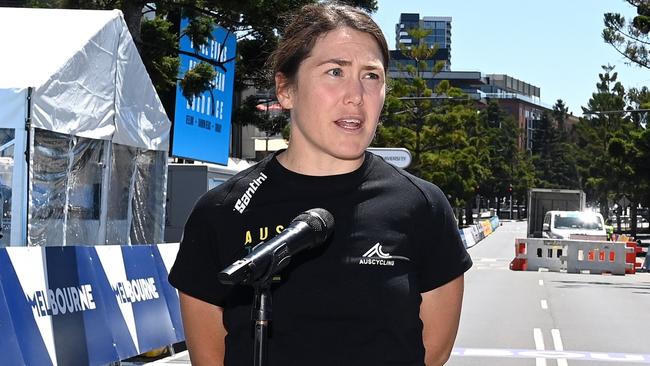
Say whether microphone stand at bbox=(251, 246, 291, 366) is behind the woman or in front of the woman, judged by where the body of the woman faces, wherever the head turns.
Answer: in front

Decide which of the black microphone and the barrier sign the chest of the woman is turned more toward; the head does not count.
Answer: the black microphone

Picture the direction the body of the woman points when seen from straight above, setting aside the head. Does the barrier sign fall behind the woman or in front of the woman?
behind

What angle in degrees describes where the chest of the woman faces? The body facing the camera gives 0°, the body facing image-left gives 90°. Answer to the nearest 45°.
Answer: approximately 0°

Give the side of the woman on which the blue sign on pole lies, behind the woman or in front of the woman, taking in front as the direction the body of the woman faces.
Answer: behind

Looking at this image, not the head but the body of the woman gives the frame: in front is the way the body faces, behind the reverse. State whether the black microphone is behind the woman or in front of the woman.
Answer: in front

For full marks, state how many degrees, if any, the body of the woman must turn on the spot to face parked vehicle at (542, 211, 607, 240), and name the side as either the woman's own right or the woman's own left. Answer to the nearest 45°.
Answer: approximately 180°

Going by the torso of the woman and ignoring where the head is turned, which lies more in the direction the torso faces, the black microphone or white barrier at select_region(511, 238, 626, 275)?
the black microphone

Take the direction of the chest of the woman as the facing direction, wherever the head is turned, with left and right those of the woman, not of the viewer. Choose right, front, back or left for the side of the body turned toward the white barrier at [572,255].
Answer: back

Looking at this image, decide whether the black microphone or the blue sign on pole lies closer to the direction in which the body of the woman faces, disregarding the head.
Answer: the black microphone
